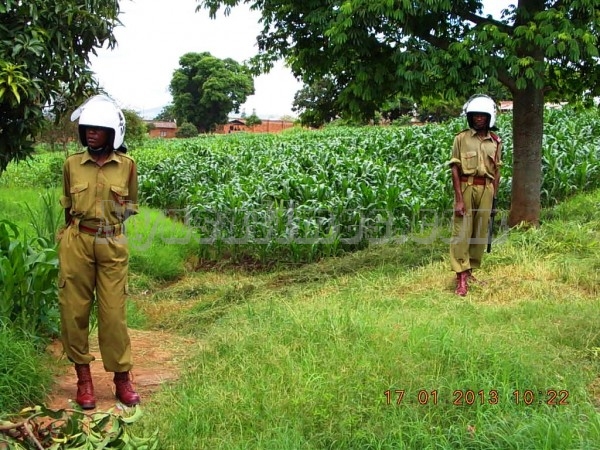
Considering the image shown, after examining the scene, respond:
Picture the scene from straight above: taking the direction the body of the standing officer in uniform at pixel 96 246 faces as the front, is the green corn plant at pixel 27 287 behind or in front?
behind

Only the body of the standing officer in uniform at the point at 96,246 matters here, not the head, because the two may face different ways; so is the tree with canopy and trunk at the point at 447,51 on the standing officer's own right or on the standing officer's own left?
on the standing officer's own left

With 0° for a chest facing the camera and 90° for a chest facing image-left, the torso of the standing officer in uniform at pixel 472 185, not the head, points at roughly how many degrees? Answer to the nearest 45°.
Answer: approximately 0°

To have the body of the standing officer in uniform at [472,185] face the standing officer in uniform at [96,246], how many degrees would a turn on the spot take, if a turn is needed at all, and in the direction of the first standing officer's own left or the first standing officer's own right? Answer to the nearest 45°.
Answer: approximately 45° to the first standing officer's own right

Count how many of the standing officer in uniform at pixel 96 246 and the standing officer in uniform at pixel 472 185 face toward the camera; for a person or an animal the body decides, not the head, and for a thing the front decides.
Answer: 2

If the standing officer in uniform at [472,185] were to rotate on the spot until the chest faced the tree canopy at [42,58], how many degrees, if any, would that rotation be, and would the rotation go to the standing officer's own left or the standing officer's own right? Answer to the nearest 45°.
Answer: approximately 45° to the standing officer's own right
